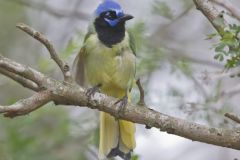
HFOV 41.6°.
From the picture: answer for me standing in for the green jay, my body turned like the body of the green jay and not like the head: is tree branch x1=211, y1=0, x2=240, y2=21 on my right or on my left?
on my left

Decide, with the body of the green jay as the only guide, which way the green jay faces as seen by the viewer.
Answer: toward the camera

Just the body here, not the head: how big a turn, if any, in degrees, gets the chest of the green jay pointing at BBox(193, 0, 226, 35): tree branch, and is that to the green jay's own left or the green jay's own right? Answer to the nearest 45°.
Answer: approximately 45° to the green jay's own left
